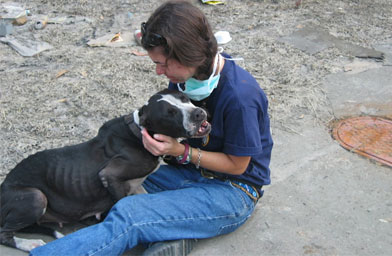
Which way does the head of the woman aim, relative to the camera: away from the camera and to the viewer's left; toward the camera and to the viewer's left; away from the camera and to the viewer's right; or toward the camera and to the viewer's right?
toward the camera and to the viewer's left

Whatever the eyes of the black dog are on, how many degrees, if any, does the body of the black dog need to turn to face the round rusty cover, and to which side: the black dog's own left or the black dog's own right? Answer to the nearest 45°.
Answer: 0° — it already faces it

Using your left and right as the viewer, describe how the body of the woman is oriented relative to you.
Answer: facing to the left of the viewer

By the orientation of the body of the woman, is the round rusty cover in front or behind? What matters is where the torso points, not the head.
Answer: behind

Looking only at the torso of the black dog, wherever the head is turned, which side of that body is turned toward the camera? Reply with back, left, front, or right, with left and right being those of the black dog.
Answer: right
